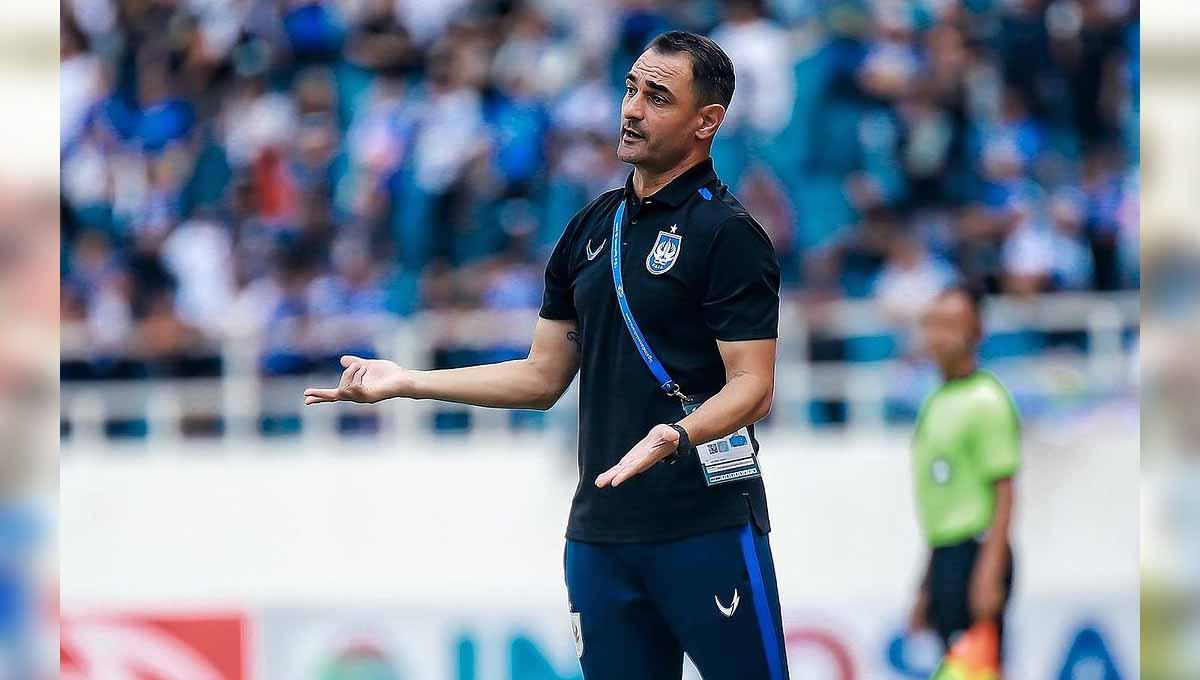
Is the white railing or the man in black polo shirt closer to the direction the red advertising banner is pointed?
the man in black polo shirt

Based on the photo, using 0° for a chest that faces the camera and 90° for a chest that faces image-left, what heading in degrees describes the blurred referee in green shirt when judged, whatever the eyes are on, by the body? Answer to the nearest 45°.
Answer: approximately 45°

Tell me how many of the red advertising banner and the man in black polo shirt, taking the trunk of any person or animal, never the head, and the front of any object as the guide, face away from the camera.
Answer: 0

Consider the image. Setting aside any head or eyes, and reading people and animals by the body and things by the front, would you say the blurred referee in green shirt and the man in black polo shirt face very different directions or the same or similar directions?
same or similar directions

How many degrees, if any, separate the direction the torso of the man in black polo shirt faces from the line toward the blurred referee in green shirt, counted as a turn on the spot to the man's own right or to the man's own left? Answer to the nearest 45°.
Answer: approximately 180°

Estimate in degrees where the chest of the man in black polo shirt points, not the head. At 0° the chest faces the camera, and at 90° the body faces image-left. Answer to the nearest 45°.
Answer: approximately 45°

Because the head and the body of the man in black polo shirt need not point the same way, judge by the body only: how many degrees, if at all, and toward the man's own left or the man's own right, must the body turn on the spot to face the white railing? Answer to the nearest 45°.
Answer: approximately 135° to the man's own right

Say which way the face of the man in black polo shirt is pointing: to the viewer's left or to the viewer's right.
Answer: to the viewer's left

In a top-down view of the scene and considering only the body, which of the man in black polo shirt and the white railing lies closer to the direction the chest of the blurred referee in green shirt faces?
the man in black polo shirt

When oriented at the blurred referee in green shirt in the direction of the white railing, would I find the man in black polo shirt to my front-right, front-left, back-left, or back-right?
back-left

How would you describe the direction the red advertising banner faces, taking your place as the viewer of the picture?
facing the viewer

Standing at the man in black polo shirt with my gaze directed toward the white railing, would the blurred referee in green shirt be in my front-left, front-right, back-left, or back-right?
front-right

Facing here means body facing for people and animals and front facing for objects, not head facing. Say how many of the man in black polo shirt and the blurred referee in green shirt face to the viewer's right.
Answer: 0
